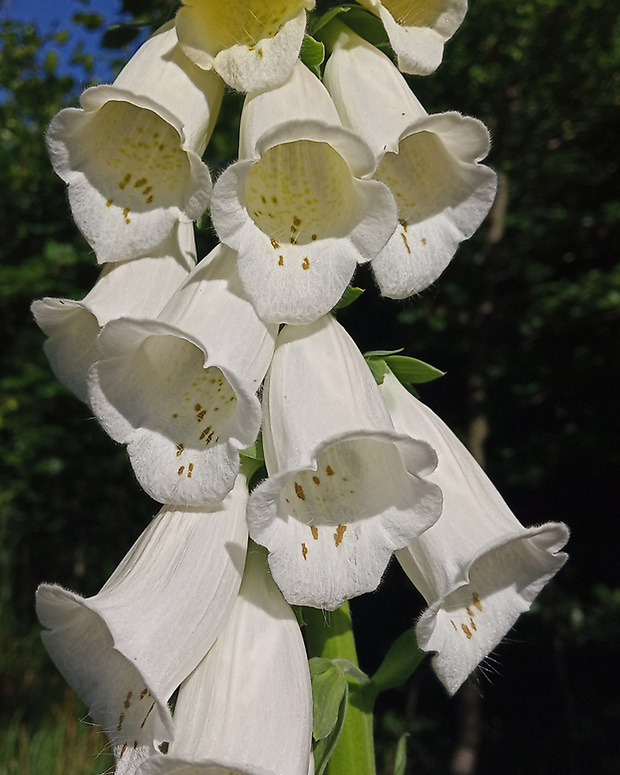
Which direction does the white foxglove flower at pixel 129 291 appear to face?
to the viewer's left

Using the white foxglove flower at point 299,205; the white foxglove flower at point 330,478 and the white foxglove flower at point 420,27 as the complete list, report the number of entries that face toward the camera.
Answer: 3

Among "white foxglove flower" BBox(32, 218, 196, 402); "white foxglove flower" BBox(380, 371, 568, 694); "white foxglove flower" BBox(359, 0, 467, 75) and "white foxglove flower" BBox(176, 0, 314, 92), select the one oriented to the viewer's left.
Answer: "white foxglove flower" BBox(32, 218, 196, 402)
